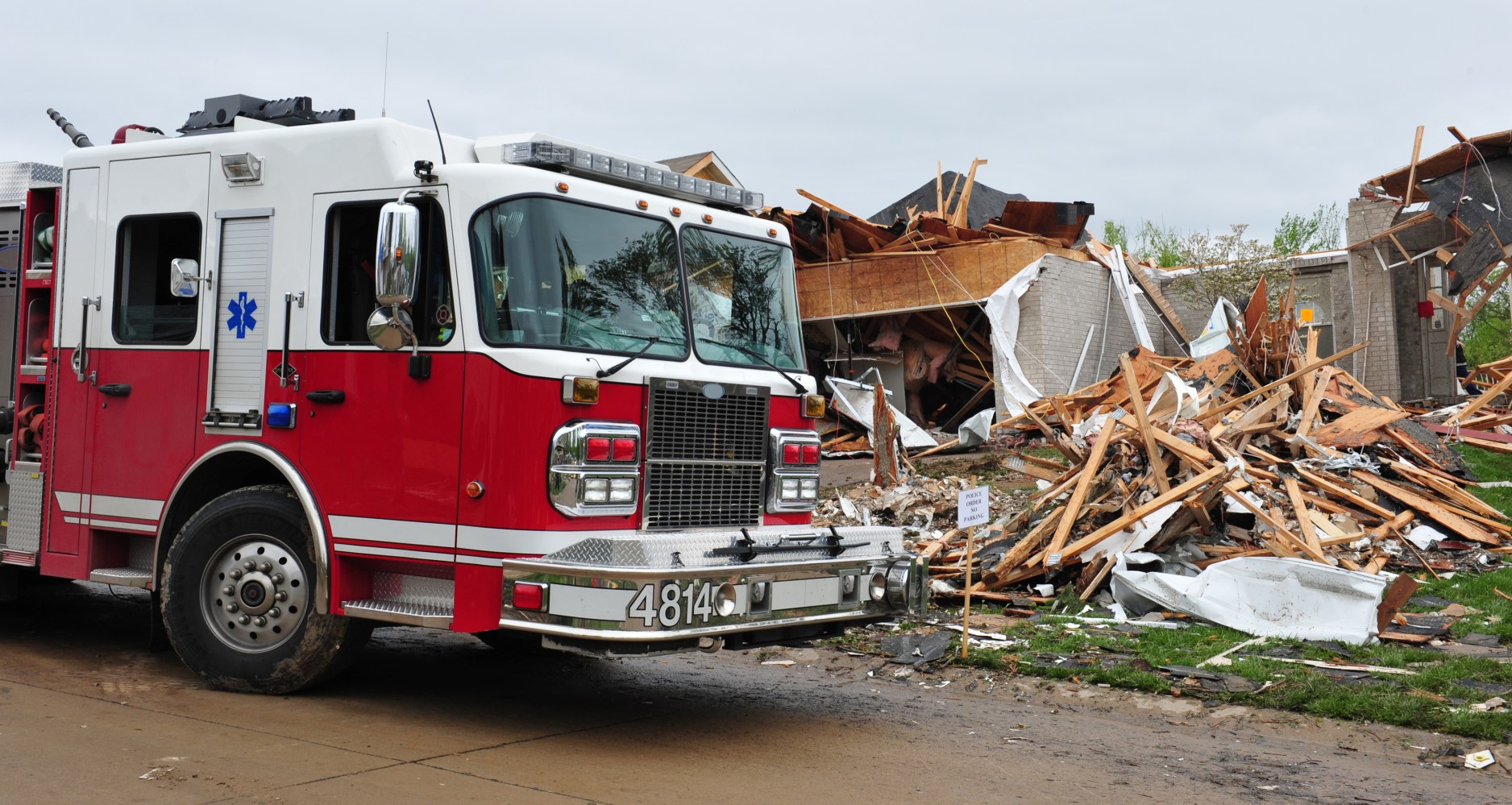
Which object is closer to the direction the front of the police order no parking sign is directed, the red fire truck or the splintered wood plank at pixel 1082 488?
the red fire truck

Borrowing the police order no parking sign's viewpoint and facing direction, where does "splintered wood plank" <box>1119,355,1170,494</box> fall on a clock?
The splintered wood plank is roughly at 7 o'clock from the police order no parking sign.

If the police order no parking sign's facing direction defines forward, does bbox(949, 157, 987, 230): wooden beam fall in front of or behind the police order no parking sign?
behind

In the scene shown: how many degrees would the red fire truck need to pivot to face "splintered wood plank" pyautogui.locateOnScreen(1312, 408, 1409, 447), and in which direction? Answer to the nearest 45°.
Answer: approximately 90° to its left

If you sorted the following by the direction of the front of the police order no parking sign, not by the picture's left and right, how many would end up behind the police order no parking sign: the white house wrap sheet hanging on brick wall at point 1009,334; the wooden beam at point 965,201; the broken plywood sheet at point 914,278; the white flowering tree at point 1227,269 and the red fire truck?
4

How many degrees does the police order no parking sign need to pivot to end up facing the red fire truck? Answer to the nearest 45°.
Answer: approximately 45° to its right

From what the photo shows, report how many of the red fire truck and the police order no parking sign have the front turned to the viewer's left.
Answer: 0

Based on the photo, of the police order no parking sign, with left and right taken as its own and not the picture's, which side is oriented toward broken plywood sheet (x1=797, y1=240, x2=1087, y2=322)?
back

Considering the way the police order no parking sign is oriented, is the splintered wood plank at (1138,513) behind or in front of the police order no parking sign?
behind

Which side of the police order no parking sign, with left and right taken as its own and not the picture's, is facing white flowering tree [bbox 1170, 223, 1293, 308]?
back

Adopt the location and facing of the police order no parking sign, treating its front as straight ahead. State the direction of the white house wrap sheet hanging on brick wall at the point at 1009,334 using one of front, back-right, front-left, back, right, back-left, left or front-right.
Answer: back

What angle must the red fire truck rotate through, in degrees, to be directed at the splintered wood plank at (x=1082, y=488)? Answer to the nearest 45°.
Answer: approximately 90° to its left

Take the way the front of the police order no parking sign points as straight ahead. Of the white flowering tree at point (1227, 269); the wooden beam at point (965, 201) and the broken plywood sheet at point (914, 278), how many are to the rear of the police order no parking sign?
3

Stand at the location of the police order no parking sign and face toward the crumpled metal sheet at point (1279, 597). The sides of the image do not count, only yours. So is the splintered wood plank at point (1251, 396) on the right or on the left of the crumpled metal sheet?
left

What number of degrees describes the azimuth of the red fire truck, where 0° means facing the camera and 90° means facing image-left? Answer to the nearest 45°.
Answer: approximately 315°
